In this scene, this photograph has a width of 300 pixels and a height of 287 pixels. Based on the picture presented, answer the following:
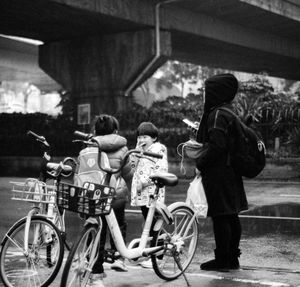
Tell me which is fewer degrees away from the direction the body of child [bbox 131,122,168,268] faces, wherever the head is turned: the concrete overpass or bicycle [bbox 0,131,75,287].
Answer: the bicycle

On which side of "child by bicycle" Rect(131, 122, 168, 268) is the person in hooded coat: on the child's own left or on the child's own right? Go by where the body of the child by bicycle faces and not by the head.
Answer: on the child's own left

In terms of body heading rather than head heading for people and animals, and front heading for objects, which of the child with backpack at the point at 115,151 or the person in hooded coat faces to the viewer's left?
the person in hooded coat

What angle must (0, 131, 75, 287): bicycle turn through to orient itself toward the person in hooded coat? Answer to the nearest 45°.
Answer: approximately 135° to its left

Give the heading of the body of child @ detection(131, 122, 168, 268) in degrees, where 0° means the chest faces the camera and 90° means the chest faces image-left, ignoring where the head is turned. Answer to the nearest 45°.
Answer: approximately 45°

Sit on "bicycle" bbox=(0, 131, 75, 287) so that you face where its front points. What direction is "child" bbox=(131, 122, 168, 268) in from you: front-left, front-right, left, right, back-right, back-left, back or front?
back

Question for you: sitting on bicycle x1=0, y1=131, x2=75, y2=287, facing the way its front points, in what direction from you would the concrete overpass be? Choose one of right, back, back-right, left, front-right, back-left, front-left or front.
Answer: back-right

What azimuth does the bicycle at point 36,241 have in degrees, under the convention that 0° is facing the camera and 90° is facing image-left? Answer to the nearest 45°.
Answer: approximately 45°

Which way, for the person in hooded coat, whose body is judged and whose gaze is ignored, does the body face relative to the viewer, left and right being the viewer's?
facing to the left of the viewer

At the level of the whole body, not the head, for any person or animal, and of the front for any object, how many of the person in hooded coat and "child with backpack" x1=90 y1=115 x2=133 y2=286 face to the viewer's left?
1
